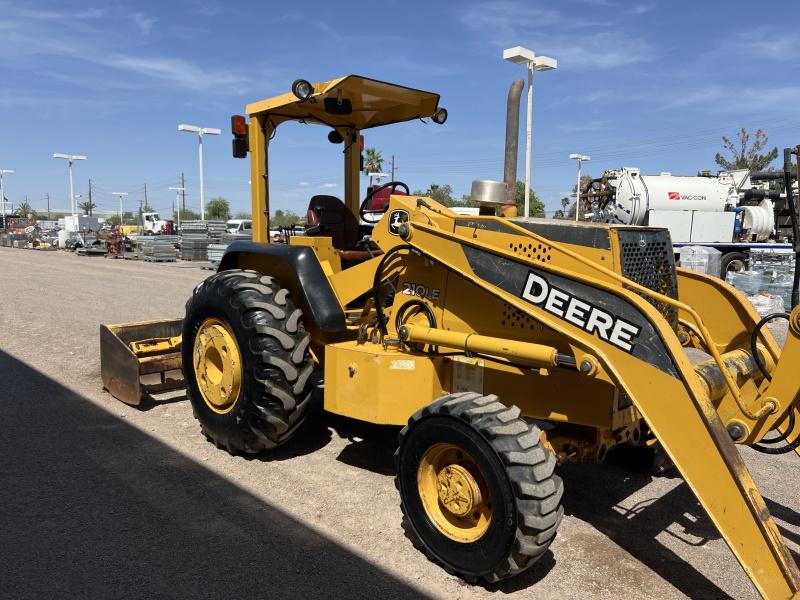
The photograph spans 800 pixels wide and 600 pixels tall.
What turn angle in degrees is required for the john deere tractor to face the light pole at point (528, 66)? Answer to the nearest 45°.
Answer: approximately 135° to its left

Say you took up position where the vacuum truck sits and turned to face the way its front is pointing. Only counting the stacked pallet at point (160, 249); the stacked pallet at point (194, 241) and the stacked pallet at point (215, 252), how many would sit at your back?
3

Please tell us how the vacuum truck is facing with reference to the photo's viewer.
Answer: facing to the right of the viewer

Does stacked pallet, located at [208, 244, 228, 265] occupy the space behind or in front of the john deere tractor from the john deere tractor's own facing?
behind

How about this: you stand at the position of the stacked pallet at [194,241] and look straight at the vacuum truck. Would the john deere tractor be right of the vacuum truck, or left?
right

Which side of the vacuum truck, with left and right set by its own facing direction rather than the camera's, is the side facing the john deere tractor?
right

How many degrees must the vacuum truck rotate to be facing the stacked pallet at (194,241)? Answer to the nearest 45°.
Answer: approximately 180°

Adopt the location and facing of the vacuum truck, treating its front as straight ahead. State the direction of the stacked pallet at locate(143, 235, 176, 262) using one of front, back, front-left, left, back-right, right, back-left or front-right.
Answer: back

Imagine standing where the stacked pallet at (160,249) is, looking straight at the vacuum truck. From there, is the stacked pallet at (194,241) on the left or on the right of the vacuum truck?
left

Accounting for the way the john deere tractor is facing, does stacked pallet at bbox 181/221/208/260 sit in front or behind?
behind

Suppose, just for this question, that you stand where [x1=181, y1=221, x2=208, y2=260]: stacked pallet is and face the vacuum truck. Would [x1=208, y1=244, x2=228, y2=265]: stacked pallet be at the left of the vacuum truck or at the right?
right

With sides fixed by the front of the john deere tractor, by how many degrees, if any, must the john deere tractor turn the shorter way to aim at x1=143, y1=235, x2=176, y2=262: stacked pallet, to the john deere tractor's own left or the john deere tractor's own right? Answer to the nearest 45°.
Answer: approximately 180°
